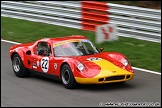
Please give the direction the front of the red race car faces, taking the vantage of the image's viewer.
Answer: facing the viewer and to the right of the viewer

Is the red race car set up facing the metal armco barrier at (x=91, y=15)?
no
